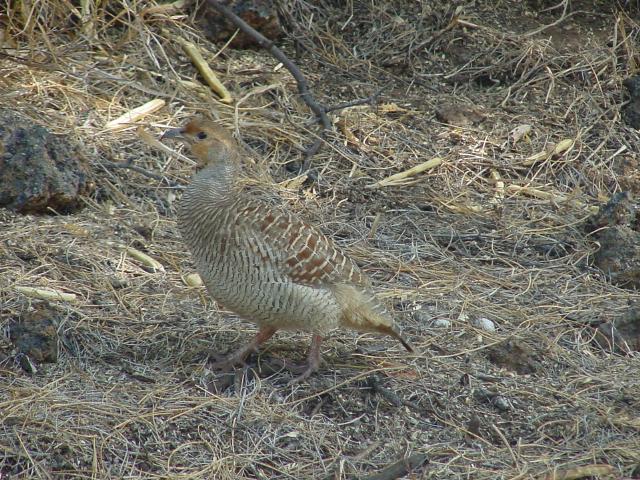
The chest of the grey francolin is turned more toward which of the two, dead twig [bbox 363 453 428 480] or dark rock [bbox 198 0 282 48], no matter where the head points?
the dark rock

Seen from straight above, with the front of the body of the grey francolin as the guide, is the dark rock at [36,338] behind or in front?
in front

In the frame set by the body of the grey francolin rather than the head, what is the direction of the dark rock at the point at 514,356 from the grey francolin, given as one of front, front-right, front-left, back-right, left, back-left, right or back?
back

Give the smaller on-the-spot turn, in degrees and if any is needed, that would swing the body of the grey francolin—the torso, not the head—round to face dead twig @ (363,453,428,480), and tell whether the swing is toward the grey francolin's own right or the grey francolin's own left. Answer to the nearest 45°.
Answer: approximately 135° to the grey francolin's own left

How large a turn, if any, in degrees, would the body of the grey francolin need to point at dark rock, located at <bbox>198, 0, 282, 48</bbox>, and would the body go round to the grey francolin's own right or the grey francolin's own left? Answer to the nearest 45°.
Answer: approximately 90° to the grey francolin's own right

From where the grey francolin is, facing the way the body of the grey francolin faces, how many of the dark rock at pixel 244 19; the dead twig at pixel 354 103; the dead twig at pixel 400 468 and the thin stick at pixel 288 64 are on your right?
3

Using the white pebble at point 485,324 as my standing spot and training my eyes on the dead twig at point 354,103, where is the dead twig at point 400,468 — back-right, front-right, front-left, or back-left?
back-left

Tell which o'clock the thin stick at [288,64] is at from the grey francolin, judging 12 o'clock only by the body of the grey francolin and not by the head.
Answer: The thin stick is roughly at 3 o'clock from the grey francolin.

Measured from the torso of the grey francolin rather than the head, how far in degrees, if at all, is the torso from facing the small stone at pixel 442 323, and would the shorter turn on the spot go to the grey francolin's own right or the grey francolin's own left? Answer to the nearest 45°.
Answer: approximately 135° to the grey francolin's own right

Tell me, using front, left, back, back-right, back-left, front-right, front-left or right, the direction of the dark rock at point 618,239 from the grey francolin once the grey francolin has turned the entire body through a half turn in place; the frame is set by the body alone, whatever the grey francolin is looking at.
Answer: front-left

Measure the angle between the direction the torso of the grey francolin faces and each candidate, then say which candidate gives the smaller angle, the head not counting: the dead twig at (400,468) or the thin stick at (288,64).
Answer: the thin stick

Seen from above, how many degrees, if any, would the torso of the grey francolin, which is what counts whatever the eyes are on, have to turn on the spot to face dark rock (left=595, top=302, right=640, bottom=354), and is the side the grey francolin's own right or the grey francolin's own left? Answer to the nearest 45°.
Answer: approximately 180°

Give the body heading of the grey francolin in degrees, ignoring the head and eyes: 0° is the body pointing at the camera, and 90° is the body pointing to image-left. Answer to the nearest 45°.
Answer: approximately 90°

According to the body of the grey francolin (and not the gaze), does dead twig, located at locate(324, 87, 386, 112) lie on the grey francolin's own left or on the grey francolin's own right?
on the grey francolin's own right
